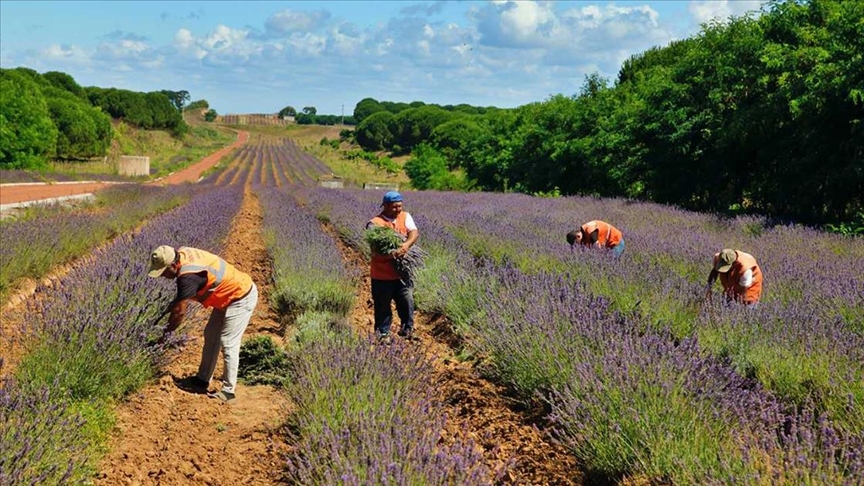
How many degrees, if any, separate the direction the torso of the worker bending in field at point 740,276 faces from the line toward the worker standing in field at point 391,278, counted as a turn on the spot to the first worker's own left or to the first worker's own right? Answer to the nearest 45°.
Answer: approximately 45° to the first worker's own right

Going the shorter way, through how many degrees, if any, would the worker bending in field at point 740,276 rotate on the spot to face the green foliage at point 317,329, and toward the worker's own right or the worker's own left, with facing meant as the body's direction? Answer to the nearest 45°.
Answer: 0° — they already face it

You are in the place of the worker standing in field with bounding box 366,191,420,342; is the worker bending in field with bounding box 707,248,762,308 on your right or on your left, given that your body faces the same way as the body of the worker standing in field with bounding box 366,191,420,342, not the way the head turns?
on your left

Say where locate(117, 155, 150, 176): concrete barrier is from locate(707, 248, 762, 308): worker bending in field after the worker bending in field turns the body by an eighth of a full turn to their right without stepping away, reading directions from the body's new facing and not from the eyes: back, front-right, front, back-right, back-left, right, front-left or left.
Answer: front-right

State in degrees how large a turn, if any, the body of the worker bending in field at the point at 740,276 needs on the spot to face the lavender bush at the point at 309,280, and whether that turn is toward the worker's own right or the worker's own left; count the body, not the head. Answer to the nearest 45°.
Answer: approximately 45° to the worker's own right

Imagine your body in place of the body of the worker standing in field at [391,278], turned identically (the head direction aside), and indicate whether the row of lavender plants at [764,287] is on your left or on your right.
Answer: on your left

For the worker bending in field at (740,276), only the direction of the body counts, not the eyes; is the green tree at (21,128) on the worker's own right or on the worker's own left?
on the worker's own right

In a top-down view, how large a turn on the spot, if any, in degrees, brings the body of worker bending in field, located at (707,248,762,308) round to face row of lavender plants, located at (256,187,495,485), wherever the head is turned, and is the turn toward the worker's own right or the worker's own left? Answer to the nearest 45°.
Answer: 0° — they already face it

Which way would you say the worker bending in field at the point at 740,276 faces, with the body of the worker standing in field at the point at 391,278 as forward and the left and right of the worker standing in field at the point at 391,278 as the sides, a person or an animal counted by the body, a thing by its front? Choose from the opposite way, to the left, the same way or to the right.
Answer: to the right

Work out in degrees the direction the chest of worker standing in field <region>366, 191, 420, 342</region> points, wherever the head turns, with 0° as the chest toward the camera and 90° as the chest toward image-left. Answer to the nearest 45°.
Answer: approximately 0°

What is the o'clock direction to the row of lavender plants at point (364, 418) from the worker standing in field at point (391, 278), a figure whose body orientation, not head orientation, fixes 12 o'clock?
The row of lavender plants is roughly at 12 o'clock from the worker standing in field.

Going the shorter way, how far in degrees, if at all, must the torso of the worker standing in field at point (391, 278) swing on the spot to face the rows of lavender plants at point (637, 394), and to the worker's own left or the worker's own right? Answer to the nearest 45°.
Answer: approximately 45° to the worker's own left

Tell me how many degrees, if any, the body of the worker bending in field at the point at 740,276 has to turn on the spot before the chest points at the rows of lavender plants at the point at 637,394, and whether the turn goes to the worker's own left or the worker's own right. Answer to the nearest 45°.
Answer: approximately 45° to the worker's own left

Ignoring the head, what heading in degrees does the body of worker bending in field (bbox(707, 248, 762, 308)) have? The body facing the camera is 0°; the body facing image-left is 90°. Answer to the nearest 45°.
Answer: approximately 45°

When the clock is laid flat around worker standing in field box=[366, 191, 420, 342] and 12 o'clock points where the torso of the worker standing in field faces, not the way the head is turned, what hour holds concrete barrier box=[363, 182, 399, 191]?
The concrete barrier is roughly at 6 o'clock from the worker standing in field.
